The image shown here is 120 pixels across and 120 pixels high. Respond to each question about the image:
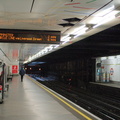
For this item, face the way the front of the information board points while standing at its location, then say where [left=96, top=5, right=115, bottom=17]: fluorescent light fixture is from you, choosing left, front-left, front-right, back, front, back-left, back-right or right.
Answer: front-left

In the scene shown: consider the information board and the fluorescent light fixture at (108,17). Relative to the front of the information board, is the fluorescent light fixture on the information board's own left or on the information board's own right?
on the information board's own left

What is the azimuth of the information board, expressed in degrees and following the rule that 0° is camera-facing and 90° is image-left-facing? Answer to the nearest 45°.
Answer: approximately 0°
